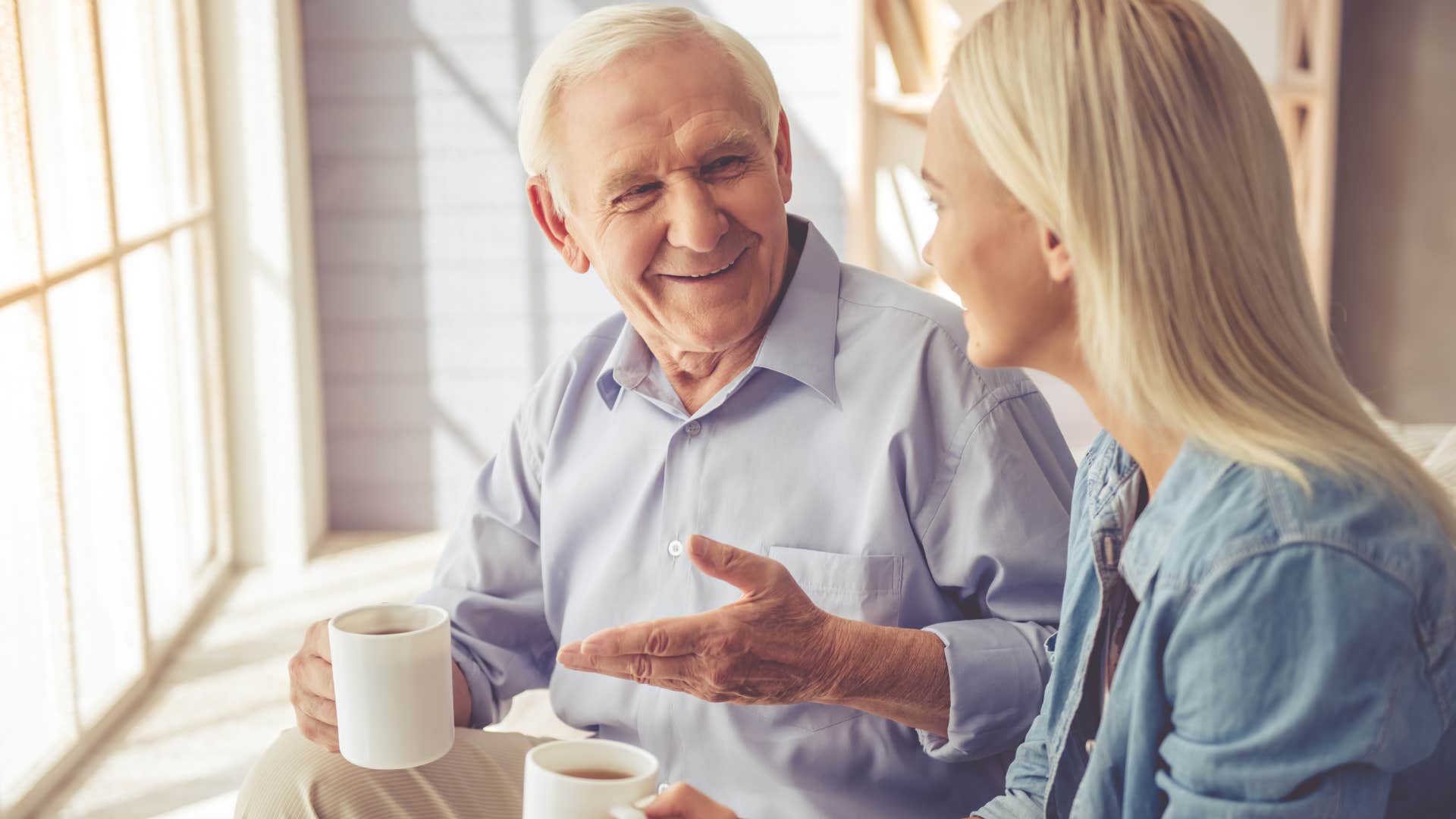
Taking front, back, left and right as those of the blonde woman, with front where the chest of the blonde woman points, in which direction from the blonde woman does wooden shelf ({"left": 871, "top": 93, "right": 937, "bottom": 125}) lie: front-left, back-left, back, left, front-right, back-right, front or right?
right

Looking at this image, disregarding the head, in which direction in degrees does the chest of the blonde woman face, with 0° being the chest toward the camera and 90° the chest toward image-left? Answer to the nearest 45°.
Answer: approximately 90°

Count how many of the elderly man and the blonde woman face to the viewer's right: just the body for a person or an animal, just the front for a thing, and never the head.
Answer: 0

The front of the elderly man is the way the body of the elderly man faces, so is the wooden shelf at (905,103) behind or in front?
behind

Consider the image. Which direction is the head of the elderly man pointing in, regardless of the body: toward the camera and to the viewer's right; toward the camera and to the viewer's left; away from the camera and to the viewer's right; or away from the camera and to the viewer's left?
toward the camera and to the viewer's right

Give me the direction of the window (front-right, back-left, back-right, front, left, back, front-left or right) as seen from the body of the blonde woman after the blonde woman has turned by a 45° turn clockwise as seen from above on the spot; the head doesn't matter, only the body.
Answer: front

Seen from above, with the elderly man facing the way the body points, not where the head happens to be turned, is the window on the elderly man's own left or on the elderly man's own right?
on the elderly man's own right

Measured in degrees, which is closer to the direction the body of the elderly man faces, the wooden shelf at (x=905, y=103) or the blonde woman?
the blonde woman
